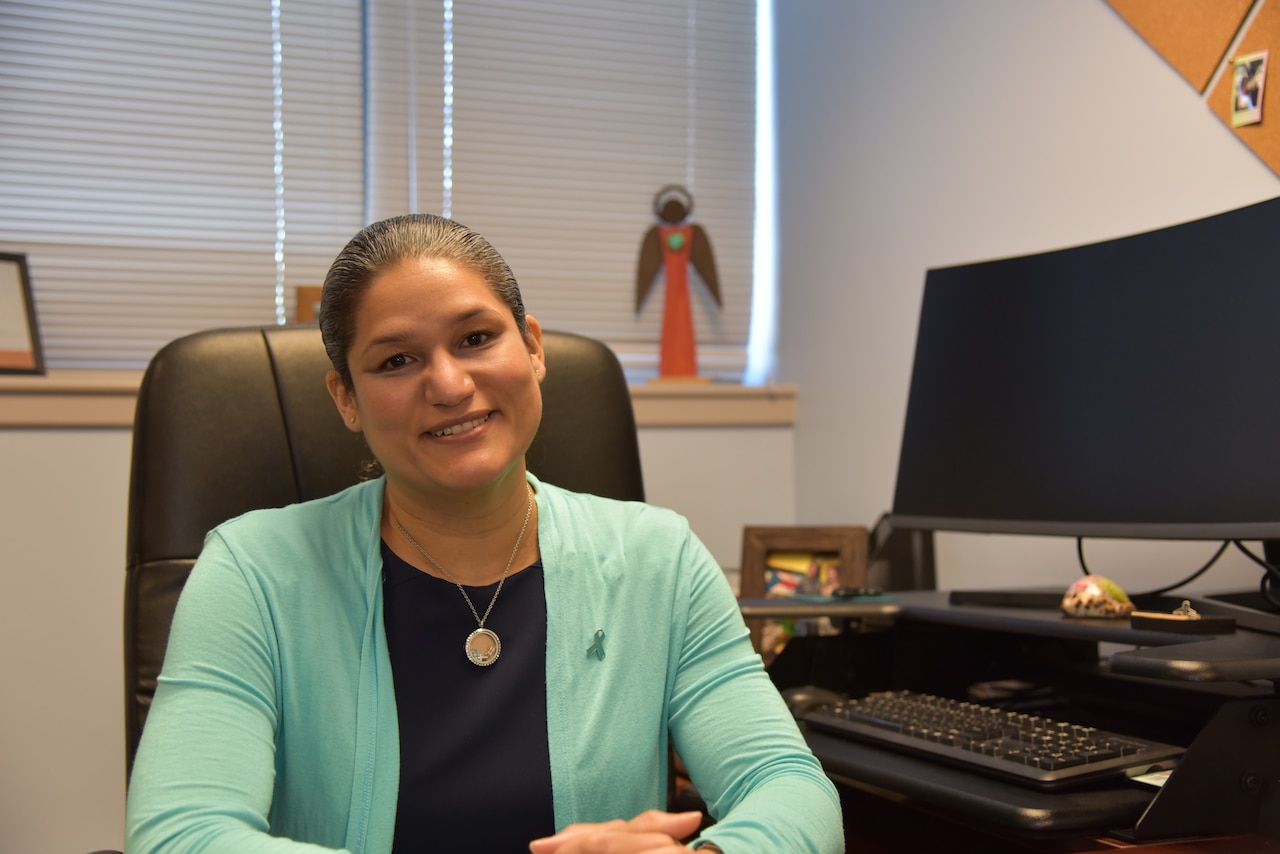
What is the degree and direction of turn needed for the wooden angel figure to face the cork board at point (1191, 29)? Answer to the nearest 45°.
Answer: approximately 45° to its left

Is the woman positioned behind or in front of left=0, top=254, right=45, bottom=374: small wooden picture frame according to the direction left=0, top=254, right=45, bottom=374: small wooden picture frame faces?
in front

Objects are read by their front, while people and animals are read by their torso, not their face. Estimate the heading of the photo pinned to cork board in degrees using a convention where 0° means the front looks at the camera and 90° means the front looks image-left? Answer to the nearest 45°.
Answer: approximately 45°

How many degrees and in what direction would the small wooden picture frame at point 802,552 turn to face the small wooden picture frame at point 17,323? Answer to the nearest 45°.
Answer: approximately 90° to its right

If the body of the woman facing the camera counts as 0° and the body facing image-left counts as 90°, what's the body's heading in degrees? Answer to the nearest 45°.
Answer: approximately 0°

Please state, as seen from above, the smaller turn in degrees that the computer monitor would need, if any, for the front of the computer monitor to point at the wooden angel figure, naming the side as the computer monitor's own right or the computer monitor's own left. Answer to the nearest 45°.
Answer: approximately 90° to the computer monitor's own right

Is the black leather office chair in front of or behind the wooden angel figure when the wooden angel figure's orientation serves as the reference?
in front

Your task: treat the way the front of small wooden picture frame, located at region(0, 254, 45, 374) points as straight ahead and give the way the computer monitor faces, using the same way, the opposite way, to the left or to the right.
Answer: to the right

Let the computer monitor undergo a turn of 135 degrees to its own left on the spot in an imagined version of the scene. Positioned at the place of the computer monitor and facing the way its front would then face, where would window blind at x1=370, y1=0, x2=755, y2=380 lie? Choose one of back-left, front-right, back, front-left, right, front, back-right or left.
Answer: back-left

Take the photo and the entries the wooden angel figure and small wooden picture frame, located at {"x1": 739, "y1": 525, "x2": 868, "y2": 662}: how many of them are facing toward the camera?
2
